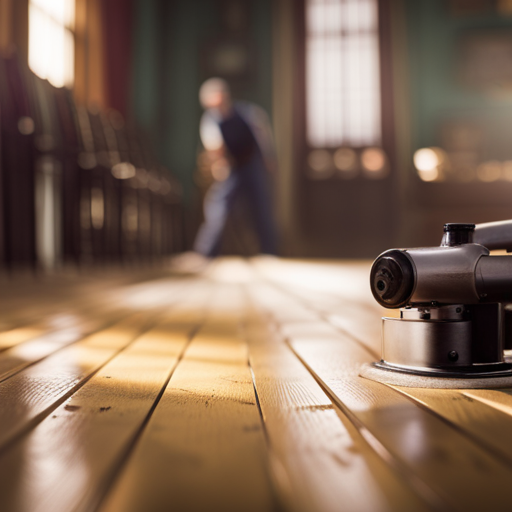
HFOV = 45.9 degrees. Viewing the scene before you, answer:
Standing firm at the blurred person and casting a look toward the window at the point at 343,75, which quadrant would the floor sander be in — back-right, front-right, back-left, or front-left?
back-right

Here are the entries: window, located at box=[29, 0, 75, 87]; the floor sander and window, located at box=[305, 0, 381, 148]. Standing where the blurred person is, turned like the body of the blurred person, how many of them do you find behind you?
1

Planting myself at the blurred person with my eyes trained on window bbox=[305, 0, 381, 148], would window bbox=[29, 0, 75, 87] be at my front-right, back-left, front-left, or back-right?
back-left

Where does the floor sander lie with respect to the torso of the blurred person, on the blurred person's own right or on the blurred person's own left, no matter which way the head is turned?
on the blurred person's own left

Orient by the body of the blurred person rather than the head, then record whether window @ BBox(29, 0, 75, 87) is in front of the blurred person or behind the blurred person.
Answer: in front

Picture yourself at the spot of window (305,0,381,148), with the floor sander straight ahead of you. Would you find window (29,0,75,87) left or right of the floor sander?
right

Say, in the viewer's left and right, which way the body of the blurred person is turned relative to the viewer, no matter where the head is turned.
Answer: facing the viewer and to the left of the viewer

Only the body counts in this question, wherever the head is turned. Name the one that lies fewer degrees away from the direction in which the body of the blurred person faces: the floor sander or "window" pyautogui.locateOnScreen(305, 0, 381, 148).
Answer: the floor sander

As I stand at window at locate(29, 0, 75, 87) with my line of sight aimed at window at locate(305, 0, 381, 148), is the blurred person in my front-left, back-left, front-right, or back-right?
front-right

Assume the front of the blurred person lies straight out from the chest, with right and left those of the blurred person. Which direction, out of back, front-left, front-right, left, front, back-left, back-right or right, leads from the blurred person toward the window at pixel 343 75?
back
